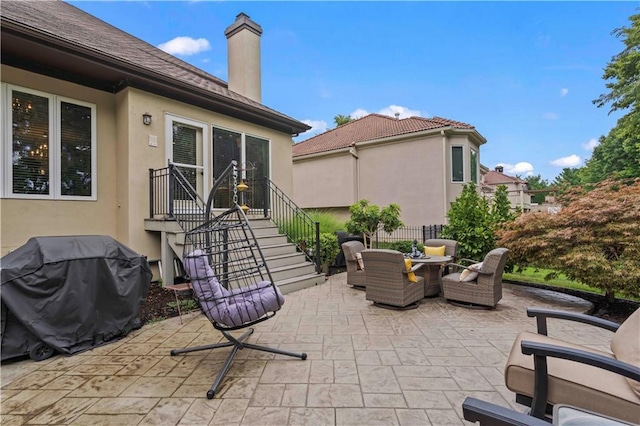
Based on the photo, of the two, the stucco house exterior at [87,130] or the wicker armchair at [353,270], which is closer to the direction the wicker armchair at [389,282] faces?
the wicker armchair

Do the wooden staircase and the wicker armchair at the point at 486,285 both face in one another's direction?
yes

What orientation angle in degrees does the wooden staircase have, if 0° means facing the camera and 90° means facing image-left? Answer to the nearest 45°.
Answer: approximately 315°

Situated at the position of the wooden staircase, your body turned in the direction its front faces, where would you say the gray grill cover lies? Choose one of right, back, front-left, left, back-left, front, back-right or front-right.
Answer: right

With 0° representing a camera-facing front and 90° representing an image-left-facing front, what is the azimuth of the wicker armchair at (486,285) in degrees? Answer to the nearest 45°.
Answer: approximately 90°

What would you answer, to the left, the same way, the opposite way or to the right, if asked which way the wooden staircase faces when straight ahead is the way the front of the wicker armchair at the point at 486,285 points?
the opposite way

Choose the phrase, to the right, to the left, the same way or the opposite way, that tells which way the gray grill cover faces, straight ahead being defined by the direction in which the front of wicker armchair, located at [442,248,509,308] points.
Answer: the opposite way

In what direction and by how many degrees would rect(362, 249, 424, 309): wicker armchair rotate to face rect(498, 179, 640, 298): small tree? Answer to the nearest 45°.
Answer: approximately 45° to its right

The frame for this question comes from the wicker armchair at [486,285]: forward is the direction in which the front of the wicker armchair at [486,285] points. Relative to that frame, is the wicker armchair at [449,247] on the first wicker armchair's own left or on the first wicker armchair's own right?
on the first wicker armchair's own right

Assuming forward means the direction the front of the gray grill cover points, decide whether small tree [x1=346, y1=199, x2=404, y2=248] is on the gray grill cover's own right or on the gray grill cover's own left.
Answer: on the gray grill cover's own left
